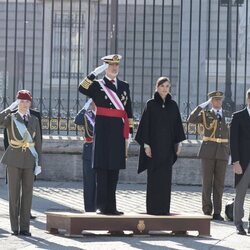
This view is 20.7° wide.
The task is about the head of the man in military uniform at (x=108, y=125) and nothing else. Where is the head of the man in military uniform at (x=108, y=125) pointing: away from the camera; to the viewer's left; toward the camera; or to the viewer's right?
toward the camera

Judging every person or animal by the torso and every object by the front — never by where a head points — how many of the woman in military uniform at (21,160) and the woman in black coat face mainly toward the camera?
2

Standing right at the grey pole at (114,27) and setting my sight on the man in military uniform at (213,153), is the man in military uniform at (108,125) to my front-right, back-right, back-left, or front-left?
front-right

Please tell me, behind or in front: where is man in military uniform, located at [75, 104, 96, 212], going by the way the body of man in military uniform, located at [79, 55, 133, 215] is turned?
behind

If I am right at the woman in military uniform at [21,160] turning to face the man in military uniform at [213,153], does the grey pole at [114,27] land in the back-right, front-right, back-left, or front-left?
front-left

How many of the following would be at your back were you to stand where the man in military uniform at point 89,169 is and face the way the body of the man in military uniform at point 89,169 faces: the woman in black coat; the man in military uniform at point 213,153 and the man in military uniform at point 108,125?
0

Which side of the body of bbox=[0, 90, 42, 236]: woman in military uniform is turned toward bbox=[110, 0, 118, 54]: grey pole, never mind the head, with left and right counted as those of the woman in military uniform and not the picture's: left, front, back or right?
back

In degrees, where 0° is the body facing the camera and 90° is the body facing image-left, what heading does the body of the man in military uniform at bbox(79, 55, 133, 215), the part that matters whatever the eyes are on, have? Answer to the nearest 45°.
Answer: approximately 315°

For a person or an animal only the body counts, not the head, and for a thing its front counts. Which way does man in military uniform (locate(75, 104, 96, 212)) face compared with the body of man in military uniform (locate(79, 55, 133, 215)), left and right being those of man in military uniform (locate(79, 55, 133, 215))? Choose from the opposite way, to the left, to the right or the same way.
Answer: the same way

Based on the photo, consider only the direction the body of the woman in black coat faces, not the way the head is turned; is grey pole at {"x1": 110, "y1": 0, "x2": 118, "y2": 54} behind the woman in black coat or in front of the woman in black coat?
behind

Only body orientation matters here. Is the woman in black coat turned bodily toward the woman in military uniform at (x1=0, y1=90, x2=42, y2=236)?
no

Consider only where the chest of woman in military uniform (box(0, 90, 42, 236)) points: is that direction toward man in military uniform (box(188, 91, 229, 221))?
no

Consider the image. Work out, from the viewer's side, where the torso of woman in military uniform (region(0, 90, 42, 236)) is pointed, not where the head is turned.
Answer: toward the camera

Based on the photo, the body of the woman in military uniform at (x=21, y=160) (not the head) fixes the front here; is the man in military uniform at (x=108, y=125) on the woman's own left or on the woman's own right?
on the woman's own left

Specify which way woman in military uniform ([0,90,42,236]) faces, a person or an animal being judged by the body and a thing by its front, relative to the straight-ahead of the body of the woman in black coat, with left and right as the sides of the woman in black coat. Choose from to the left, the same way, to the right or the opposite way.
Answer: the same way

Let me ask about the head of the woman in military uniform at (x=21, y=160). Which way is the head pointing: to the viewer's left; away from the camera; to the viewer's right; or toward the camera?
toward the camera

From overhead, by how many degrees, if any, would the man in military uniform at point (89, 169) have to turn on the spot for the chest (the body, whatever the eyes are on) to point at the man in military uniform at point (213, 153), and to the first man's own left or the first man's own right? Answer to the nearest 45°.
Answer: approximately 45° to the first man's own left

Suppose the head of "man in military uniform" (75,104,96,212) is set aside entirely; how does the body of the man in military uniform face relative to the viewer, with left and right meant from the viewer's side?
facing the viewer and to the right of the viewer
